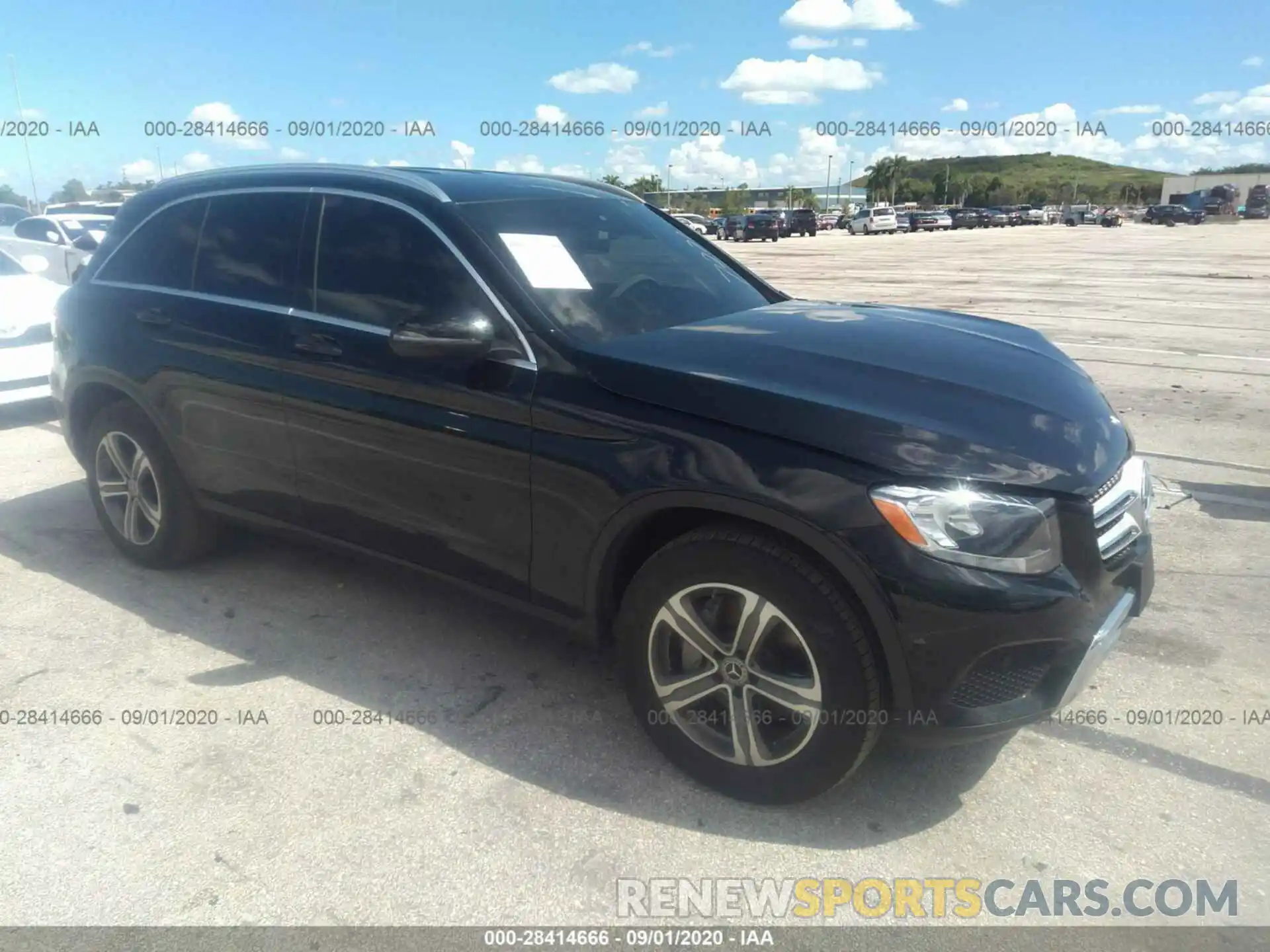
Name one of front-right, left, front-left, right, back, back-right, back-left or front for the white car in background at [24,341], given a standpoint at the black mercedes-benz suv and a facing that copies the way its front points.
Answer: back

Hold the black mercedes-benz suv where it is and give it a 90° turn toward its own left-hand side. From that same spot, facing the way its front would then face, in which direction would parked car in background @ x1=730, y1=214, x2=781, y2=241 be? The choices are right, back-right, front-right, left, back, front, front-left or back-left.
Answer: front-left

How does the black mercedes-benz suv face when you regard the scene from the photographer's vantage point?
facing the viewer and to the right of the viewer

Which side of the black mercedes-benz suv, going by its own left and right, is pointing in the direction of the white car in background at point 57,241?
back

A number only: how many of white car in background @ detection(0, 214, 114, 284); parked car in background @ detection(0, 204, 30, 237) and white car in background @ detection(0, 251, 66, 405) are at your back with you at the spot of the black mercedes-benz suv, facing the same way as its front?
3

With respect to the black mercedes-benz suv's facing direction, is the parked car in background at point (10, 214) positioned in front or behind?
behind
